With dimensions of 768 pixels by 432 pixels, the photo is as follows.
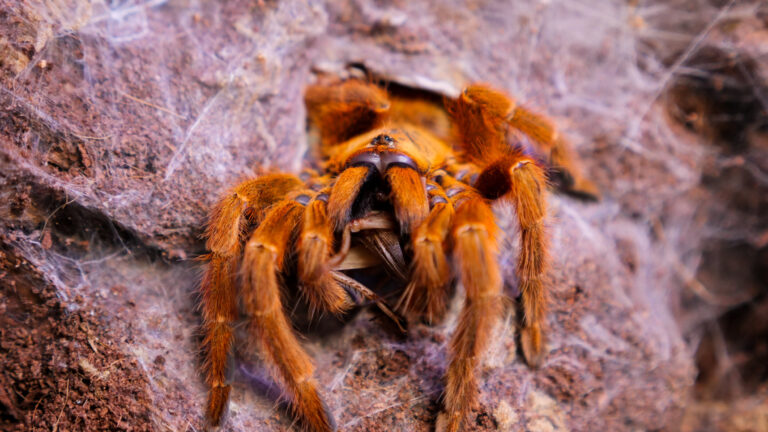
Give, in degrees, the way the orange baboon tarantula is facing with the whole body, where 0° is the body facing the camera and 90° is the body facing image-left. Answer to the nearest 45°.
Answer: approximately 0°
